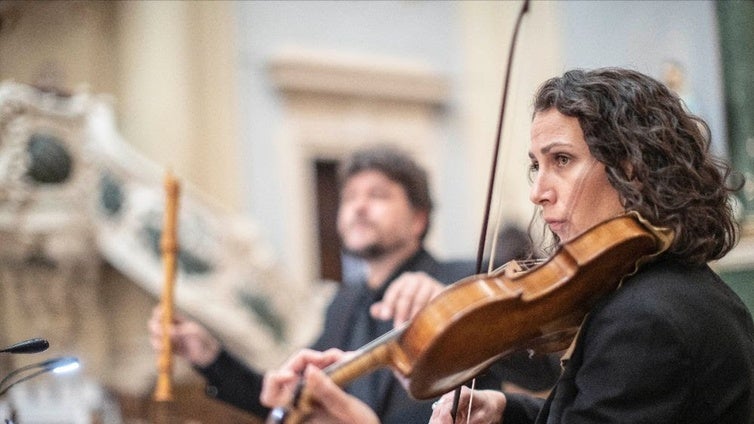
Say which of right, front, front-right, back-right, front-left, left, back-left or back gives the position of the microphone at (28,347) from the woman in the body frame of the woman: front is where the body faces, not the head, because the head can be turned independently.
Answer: front

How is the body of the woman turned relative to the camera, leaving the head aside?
to the viewer's left
